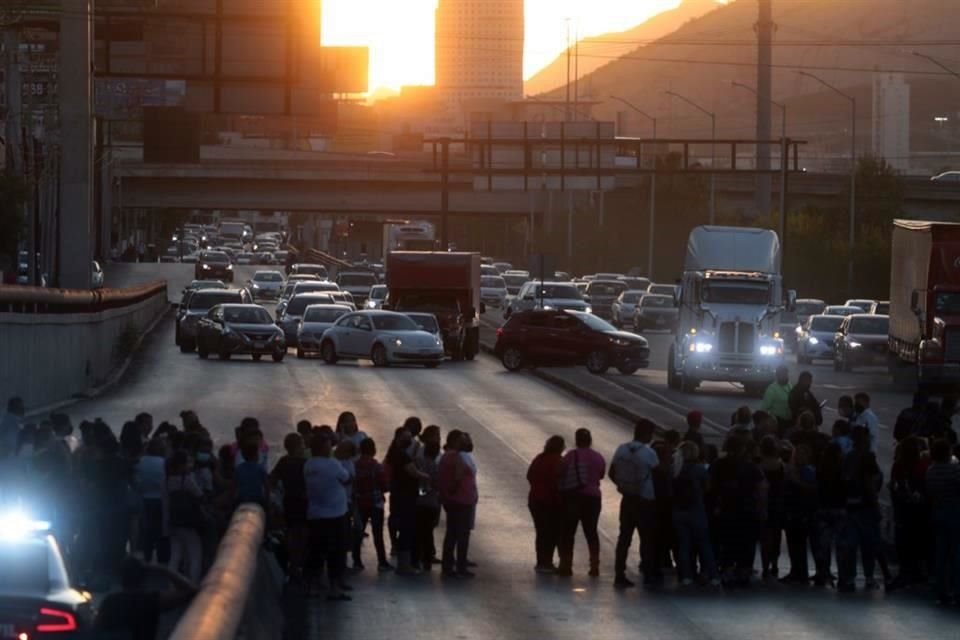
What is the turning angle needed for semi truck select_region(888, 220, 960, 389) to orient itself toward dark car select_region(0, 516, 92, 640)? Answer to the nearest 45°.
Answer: approximately 45° to its right

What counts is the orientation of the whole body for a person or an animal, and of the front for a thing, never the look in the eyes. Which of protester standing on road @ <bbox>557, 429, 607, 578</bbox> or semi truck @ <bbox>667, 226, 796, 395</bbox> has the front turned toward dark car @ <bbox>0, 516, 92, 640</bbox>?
the semi truck

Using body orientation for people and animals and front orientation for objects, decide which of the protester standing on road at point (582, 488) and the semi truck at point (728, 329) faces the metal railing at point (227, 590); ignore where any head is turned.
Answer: the semi truck

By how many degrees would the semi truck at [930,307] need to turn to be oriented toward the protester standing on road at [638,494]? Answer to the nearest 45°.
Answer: approximately 45° to its right

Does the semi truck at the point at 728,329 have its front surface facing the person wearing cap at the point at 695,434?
yes

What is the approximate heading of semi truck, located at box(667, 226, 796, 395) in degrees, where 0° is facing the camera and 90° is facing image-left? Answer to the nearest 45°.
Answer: approximately 0°

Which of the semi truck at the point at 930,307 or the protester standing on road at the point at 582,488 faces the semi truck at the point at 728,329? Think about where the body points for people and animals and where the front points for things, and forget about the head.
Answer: the protester standing on road

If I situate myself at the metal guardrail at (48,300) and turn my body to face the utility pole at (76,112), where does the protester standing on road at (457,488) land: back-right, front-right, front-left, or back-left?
back-right

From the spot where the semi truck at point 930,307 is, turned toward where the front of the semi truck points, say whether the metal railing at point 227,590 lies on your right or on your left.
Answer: on your right

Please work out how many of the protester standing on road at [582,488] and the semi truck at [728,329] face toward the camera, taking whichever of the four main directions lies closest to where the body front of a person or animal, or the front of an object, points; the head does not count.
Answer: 1

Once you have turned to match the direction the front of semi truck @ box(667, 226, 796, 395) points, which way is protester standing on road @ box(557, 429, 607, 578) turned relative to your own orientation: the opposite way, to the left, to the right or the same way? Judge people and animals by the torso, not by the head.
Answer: the opposite way

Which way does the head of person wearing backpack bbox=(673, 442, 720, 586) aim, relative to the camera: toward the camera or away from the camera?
away from the camera

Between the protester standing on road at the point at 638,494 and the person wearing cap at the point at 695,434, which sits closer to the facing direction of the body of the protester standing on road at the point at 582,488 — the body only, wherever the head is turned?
the person wearing cap

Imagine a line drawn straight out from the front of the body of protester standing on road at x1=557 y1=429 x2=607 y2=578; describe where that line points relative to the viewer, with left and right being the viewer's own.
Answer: facing away from the viewer
